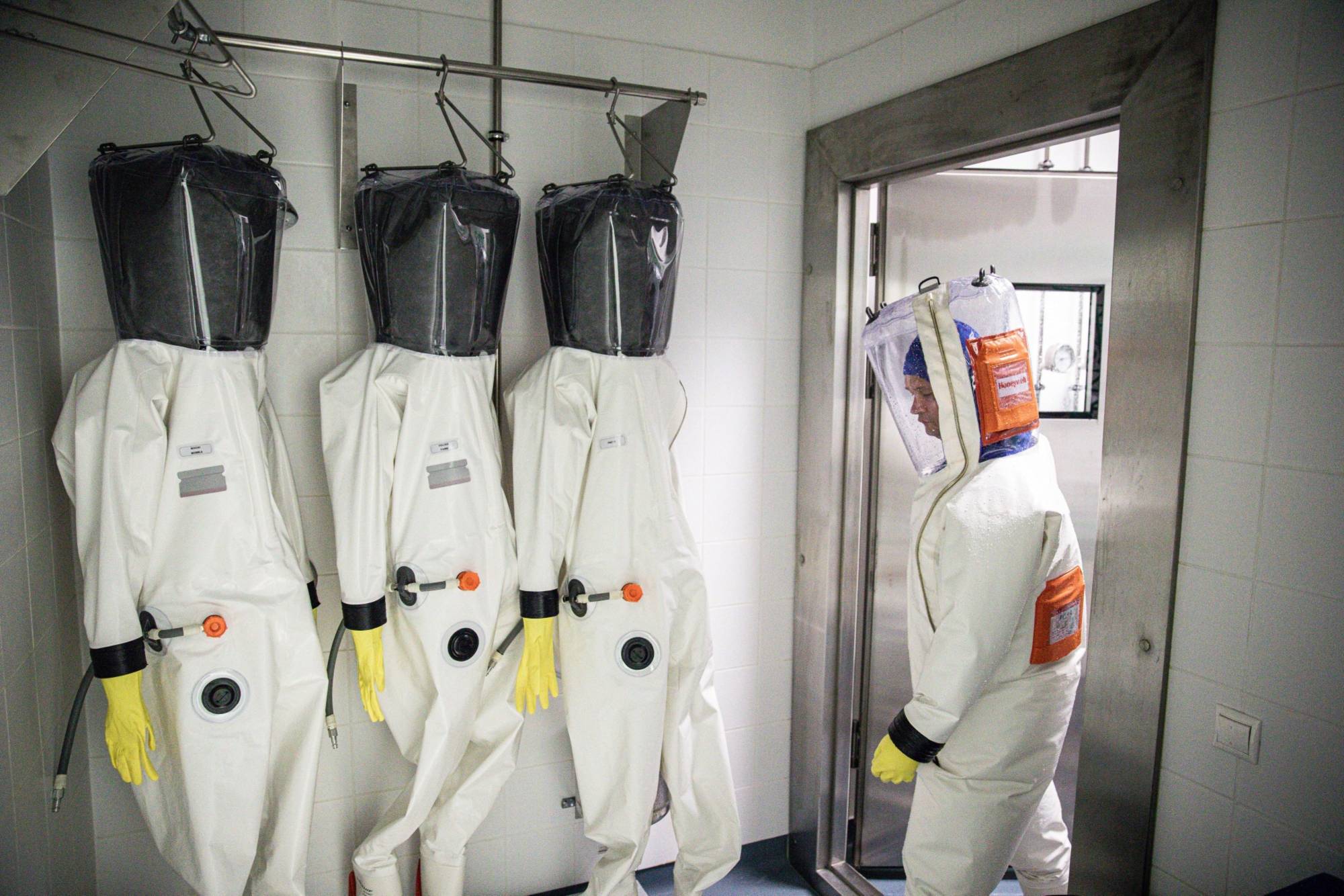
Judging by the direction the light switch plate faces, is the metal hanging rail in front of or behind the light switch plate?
in front

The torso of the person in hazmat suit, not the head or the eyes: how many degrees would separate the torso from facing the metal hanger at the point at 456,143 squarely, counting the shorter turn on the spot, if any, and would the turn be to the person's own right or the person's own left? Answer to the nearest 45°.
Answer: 0° — they already face it

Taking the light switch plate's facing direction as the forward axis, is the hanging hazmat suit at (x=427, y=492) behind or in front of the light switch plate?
in front

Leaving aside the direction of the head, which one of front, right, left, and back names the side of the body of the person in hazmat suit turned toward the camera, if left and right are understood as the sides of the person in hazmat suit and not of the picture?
left

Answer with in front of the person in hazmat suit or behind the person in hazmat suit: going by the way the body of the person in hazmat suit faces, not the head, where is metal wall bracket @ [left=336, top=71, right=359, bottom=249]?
in front

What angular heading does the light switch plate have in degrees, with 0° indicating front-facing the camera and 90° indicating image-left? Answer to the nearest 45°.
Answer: approximately 45°

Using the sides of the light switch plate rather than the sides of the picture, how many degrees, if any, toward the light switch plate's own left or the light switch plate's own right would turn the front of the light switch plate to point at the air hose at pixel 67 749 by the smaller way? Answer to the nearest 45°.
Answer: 0° — it already faces it

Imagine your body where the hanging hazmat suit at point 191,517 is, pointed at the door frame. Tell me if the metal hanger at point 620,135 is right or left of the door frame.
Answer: left

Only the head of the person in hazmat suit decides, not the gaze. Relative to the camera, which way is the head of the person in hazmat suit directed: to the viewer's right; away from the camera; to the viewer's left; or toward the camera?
to the viewer's left

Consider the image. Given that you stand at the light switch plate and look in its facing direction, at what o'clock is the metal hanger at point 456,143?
The metal hanger is roughly at 1 o'clock from the light switch plate.
